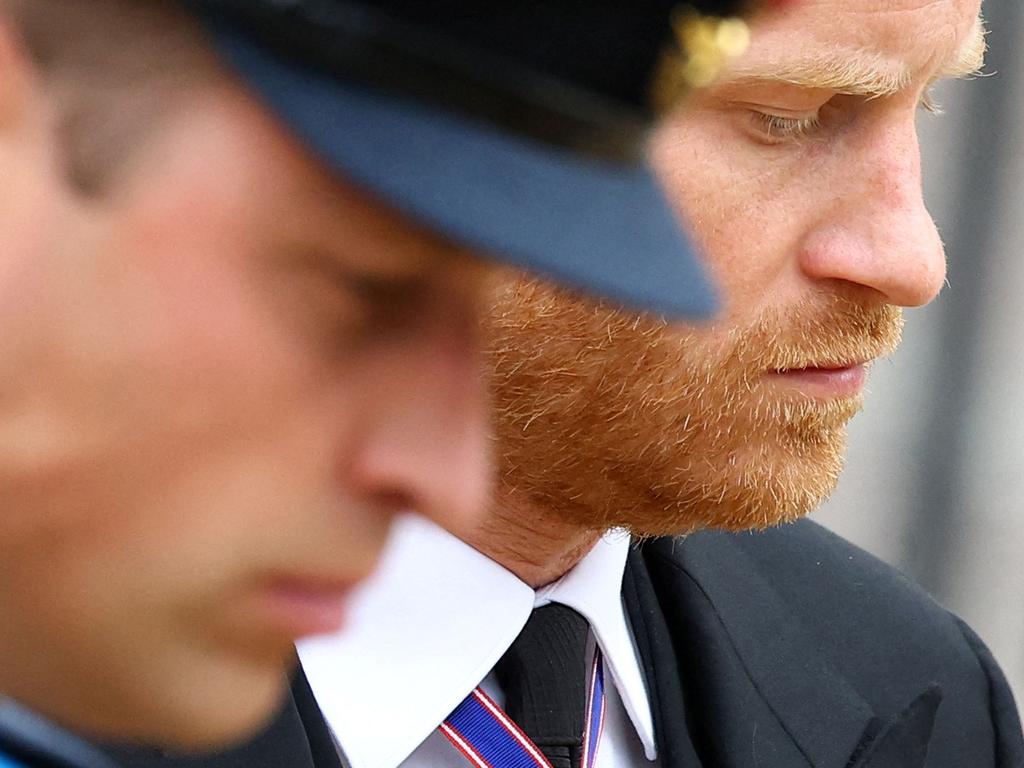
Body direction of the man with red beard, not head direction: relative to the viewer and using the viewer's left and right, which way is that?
facing the viewer and to the right of the viewer

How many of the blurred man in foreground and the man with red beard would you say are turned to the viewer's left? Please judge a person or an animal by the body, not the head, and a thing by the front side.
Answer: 0

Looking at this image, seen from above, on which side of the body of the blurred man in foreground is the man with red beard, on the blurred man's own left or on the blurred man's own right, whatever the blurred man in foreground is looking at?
on the blurred man's own left

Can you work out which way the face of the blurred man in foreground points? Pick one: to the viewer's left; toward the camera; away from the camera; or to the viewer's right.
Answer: to the viewer's right

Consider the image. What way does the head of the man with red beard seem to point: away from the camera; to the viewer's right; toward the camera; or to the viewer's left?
to the viewer's right

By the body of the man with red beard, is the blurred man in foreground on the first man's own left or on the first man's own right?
on the first man's own right

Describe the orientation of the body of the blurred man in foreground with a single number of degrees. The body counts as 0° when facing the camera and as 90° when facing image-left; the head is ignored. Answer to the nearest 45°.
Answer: approximately 270°
